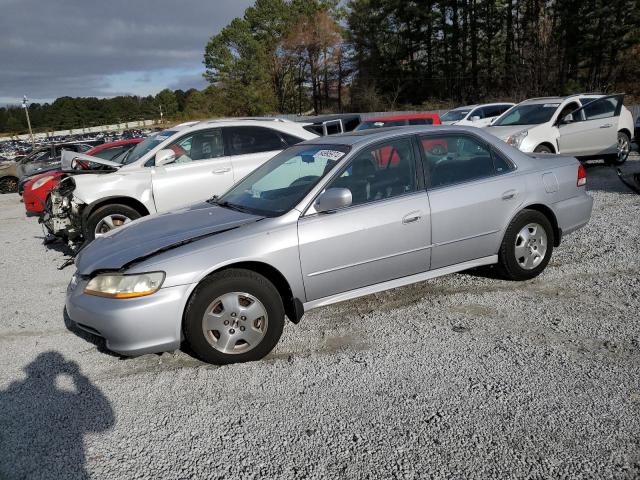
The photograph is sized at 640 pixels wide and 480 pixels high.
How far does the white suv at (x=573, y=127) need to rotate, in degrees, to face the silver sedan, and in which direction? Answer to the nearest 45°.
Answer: approximately 45° to its left

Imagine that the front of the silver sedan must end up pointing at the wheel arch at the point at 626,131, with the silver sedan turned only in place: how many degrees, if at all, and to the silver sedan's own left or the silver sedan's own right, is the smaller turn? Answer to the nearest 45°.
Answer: approximately 180°

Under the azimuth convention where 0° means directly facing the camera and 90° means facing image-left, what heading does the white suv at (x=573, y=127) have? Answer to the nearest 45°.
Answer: approximately 45°

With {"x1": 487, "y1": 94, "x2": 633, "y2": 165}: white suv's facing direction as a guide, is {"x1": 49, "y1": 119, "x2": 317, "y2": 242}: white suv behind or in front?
in front

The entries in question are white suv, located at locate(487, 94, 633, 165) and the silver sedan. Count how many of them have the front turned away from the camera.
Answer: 0

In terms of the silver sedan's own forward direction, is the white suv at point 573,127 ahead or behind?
behind

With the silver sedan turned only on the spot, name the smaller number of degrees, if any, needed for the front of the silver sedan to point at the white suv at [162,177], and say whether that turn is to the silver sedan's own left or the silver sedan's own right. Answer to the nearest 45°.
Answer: approximately 90° to the silver sedan's own right

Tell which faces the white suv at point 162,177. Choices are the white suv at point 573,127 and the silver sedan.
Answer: the white suv at point 573,127

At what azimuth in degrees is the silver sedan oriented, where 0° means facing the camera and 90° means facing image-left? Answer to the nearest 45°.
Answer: approximately 45°
